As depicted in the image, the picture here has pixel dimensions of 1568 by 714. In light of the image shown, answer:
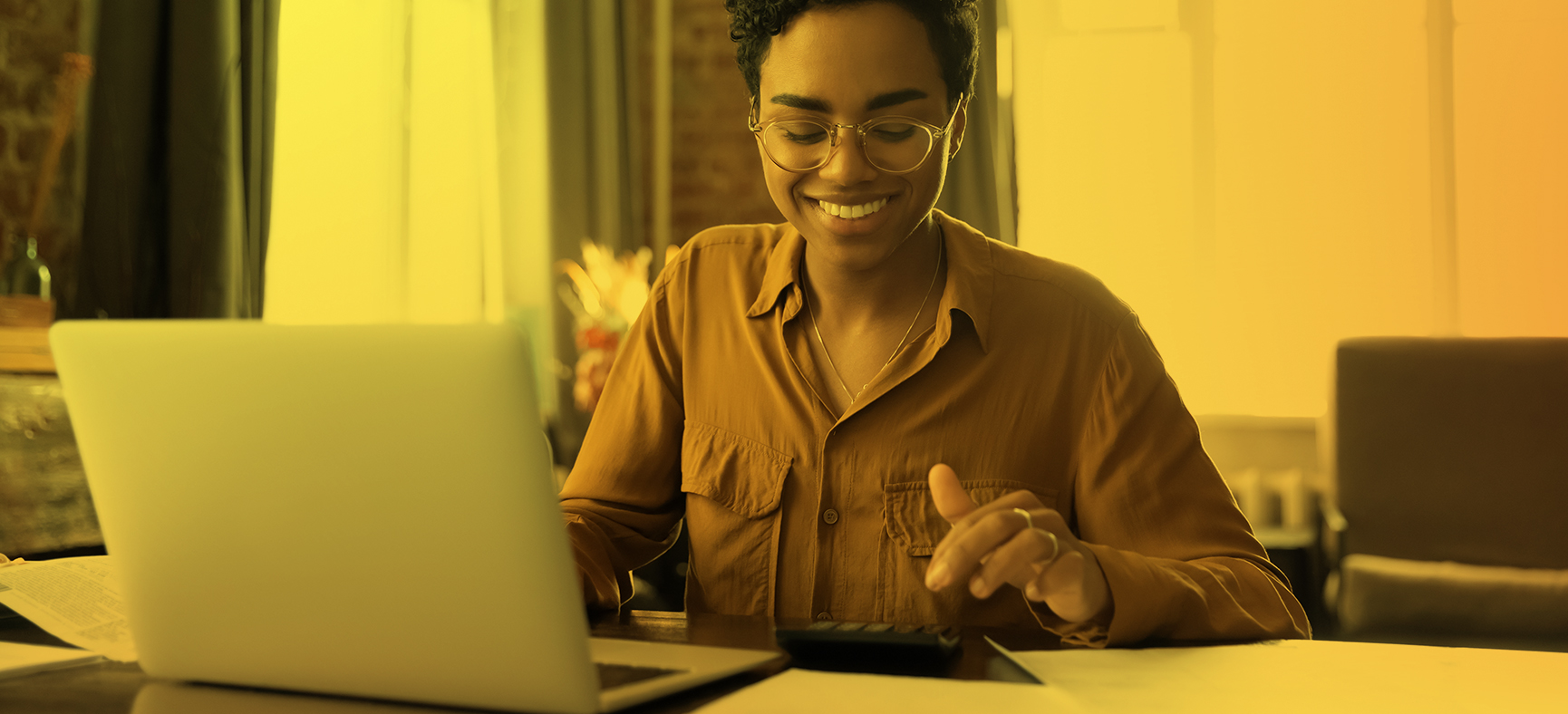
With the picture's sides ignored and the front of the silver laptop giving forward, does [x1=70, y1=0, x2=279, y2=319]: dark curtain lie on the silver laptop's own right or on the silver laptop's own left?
on the silver laptop's own left

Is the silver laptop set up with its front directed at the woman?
yes

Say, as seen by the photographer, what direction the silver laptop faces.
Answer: facing away from the viewer and to the right of the viewer

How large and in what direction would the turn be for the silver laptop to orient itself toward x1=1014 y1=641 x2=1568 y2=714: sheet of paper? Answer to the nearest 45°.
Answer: approximately 45° to its right
